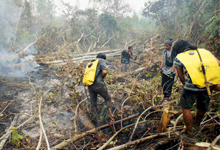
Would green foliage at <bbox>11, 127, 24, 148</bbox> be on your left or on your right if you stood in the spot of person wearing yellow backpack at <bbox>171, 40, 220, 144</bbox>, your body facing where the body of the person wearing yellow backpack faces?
on your left

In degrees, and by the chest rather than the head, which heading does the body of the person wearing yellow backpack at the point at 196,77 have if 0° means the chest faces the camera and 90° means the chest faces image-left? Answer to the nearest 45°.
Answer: approximately 135°

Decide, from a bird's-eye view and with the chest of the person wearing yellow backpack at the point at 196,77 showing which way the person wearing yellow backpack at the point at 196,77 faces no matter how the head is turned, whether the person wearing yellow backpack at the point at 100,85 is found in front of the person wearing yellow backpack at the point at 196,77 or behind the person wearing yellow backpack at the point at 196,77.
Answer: in front

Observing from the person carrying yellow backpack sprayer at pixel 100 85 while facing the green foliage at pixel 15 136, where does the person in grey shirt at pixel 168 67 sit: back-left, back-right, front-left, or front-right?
back-left

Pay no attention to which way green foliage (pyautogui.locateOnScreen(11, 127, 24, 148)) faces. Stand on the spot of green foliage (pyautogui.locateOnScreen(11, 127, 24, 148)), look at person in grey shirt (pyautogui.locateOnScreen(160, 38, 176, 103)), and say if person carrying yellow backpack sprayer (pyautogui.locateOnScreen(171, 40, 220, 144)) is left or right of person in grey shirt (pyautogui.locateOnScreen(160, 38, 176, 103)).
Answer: right

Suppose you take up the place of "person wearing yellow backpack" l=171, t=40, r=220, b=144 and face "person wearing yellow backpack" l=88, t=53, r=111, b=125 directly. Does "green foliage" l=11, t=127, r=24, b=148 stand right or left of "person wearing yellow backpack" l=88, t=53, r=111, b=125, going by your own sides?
left

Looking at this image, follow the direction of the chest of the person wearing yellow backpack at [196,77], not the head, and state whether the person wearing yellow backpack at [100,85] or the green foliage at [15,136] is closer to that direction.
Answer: the person wearing yellow backpack at [100,85]
